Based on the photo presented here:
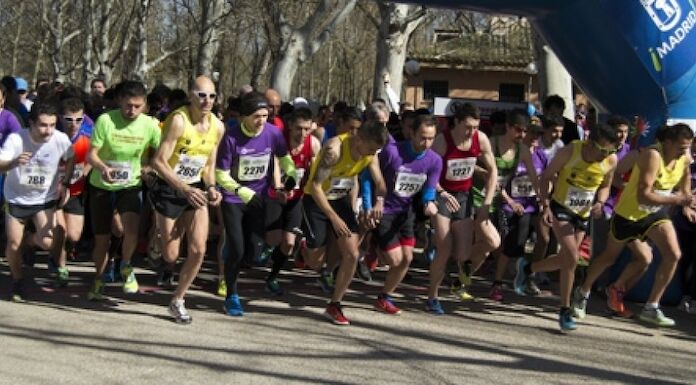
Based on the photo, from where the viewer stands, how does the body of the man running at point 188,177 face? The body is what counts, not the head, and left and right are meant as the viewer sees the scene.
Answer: facing the viewer and to the right of the viewer

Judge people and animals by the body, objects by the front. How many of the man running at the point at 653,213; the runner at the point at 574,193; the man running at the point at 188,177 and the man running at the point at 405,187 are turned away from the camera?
0

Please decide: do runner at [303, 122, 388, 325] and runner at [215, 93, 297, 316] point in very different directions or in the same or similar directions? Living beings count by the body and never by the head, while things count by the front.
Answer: same or similar directions

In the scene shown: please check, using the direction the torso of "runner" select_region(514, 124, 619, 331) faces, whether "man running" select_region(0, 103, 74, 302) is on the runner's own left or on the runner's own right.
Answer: on the runner's own right

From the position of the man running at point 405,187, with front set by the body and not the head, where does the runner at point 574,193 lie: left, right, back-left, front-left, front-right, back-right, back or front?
front-left

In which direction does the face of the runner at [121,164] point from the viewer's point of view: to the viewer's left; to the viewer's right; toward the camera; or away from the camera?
toward the camera

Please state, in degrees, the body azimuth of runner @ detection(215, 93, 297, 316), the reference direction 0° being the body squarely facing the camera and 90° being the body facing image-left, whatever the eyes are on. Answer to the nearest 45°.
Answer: approximately 315°

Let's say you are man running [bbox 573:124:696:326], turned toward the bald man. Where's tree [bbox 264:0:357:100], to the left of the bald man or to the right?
right

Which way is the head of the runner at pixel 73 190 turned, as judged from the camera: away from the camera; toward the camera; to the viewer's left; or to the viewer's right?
toward the camera

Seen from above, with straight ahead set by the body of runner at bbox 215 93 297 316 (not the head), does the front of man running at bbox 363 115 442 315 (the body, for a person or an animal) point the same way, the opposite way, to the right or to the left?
the same way

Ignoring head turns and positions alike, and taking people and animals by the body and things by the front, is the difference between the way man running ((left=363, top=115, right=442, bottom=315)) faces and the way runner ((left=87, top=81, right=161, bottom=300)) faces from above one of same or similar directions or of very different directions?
same or similar directions

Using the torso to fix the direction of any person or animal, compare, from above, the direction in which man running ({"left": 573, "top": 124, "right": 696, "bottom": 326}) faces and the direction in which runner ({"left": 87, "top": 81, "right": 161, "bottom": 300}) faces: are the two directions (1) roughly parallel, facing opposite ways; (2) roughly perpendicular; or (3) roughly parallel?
roughly parallel

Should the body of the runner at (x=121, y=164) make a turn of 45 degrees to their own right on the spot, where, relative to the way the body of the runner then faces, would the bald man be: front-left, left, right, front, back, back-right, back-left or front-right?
back

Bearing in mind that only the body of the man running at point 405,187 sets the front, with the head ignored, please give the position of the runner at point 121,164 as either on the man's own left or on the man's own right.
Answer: on the man's own right

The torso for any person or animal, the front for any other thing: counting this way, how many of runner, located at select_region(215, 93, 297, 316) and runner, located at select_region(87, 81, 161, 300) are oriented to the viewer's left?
0

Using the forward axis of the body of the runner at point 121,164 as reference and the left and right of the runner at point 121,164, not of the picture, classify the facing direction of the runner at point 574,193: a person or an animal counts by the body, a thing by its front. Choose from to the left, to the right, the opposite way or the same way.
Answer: the same way

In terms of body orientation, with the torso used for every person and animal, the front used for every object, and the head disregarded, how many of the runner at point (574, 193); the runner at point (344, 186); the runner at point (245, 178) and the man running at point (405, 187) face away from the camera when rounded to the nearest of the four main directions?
0
